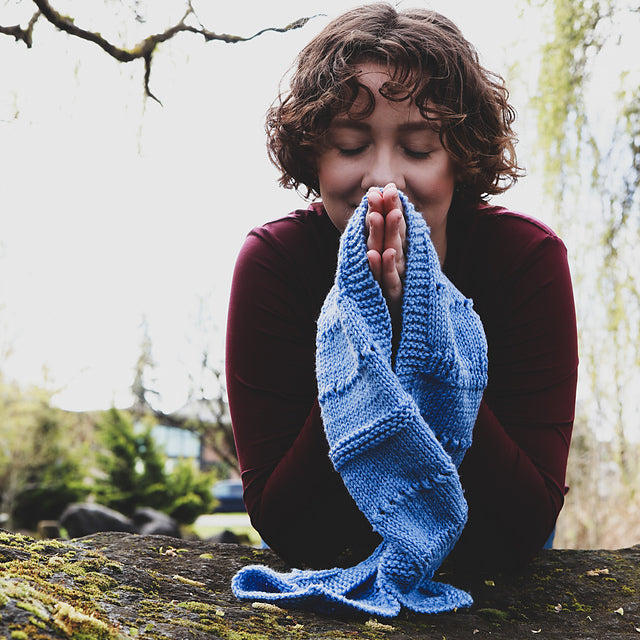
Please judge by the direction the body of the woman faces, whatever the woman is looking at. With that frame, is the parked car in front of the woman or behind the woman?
behind

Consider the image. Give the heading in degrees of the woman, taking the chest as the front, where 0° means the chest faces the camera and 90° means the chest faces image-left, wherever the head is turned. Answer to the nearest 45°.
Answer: approximately 0°

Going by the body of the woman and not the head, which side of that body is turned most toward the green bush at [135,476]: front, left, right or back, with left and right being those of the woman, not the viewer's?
back
